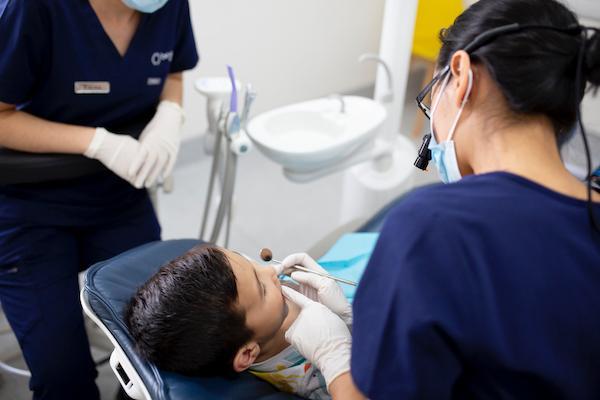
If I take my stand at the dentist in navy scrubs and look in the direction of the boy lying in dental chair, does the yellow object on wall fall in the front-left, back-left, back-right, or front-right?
front-right

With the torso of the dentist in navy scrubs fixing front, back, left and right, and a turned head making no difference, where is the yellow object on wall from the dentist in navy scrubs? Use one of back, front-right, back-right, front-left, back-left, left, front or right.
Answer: front-right

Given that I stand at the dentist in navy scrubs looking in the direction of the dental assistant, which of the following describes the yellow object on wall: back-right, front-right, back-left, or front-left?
front-right

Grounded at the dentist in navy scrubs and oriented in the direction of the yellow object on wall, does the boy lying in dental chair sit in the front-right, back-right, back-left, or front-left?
front-left

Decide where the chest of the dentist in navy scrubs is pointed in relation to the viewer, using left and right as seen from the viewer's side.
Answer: facing away from the viewer and to the left of the viewer

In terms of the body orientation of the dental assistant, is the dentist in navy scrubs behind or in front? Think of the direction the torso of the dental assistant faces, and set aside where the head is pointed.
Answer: in front

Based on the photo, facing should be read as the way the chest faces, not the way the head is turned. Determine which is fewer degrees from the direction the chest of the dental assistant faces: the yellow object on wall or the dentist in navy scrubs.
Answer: the dentist in navy scrubs

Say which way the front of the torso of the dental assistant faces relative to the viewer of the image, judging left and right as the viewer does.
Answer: facing the viewer and to the right of the viewer
